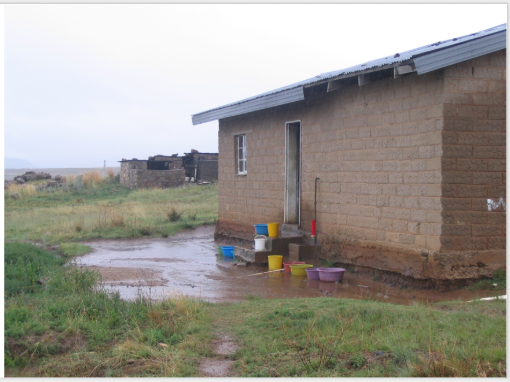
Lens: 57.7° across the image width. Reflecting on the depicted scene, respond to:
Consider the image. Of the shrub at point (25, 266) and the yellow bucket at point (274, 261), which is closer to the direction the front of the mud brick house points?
the shrub

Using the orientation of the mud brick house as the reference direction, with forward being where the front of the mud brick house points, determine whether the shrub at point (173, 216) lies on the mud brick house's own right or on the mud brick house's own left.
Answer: on the mud brick house's own right

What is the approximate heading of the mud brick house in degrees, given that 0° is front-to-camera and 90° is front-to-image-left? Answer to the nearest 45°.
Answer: approximately 45°

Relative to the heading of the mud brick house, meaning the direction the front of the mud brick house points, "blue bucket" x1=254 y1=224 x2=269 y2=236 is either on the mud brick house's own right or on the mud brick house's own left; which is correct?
on the mud brick house's own right

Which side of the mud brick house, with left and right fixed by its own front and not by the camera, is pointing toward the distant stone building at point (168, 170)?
right

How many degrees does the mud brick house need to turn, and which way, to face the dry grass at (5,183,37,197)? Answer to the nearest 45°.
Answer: approximately 90° to its right
